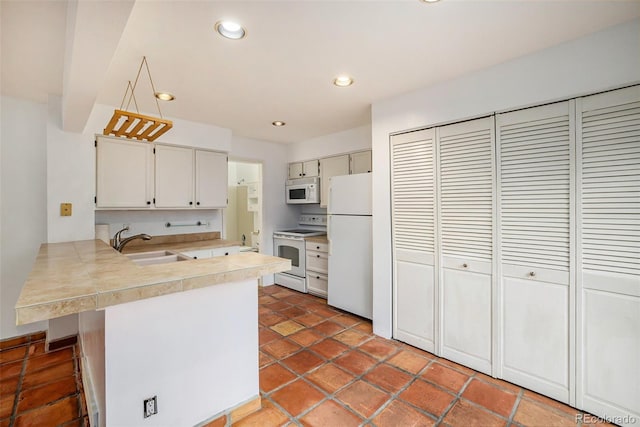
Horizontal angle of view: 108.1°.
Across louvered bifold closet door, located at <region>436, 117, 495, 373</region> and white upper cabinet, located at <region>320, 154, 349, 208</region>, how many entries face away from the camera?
0

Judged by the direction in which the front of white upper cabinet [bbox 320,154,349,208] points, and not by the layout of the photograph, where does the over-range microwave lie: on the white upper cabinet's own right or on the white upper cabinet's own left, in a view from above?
on the white upper cabinet's own right

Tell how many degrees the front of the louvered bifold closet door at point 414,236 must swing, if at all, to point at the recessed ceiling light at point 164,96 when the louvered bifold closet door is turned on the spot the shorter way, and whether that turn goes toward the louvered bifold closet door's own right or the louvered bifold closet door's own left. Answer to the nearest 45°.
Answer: approximately 45° to the louvered bifold closet door's own right

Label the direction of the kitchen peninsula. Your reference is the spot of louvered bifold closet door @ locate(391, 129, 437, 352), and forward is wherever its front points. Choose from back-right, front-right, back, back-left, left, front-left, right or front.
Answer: front

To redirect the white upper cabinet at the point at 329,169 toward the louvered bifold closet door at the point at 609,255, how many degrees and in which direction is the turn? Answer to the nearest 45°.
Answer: approximately 90° to its left

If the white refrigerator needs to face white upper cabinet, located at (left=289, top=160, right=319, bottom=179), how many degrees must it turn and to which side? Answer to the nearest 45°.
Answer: approximately 90° to its right

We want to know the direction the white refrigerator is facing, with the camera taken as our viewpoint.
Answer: facing the viewer and to the left of the viewer

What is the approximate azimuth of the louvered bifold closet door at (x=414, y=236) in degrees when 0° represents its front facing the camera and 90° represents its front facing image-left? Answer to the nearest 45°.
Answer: approximately 45°

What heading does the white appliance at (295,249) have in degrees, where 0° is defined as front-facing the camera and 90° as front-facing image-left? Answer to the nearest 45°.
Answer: approximately 45°

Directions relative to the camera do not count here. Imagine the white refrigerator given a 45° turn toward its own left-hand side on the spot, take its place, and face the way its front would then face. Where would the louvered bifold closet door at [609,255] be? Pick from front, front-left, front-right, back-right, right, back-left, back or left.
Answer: front-left

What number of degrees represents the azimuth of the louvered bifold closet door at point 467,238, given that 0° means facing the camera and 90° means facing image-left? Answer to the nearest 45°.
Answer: approximately 45°
